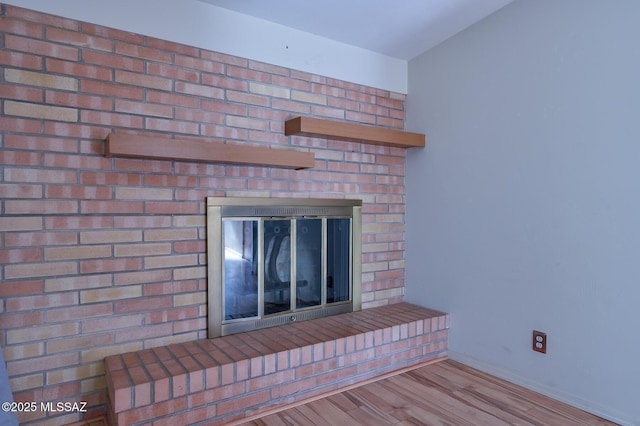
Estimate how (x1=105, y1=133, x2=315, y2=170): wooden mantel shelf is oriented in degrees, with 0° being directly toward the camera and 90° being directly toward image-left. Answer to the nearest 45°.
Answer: approximately 315°

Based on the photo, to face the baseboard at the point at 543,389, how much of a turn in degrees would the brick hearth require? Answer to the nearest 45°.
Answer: approximately 45° to its left

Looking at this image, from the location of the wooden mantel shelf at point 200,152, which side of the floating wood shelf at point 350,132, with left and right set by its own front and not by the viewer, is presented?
right

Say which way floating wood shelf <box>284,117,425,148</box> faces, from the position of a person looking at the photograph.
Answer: facing the viewer and to the right of the viewer

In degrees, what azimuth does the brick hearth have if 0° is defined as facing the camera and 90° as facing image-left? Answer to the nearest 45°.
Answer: approximately 315°

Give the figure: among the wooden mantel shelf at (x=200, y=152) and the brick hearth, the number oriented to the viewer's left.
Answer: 0

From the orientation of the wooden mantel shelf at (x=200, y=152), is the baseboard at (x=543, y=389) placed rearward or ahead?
ahead

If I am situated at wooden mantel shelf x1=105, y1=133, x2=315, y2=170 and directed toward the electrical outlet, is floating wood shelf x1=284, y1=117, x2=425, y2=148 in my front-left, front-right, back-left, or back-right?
front-left

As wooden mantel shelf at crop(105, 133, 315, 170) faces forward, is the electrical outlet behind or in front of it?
in front

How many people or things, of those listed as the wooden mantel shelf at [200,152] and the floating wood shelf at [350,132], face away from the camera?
0
